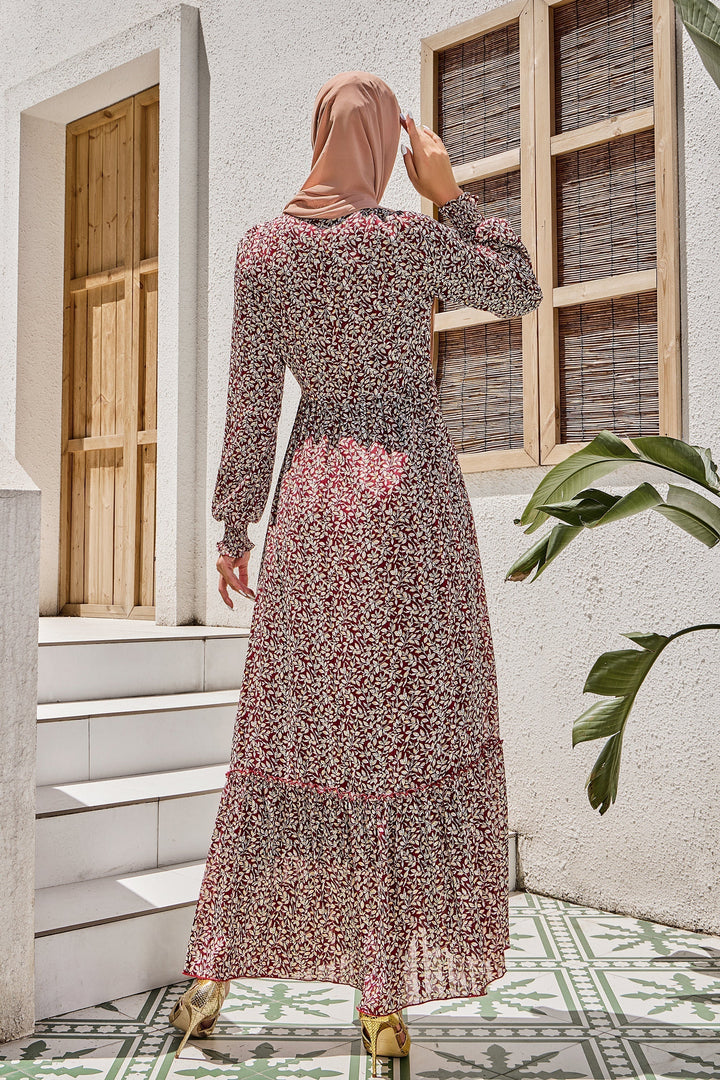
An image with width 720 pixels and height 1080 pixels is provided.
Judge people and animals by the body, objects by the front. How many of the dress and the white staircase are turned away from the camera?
1

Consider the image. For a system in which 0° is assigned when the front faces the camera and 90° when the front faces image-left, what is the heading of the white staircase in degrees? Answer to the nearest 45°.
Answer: approximately 0°

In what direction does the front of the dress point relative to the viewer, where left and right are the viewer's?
facing away from the viewer

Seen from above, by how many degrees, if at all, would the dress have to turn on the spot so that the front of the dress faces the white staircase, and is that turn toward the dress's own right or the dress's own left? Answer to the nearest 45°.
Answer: approximately 45° to the dress's own left

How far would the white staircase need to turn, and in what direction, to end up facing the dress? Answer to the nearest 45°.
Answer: approximately 45° to its left

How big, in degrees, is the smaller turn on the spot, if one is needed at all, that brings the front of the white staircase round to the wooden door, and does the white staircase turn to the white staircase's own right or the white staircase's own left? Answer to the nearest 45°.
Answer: approximately 180°

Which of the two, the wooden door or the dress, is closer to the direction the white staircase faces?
the dress

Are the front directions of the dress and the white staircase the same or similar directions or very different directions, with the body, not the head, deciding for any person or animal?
very different directions
